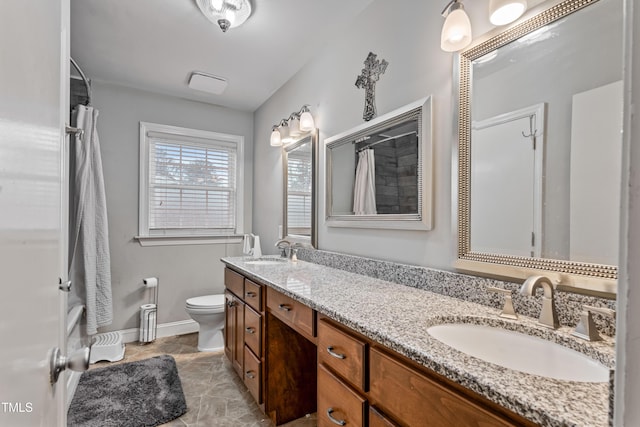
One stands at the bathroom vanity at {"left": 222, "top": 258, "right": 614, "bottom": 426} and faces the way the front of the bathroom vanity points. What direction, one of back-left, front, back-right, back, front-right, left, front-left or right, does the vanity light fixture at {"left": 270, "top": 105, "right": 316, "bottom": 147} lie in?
right

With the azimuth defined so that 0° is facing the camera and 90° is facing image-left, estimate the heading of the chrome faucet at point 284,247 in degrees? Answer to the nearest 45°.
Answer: approximately 45°

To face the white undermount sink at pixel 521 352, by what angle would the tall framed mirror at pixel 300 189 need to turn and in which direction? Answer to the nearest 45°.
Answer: approximately 45° to its left

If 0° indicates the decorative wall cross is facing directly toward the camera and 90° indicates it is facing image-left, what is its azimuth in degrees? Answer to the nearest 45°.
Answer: approximately 45°

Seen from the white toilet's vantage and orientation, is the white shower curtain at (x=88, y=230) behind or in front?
in front

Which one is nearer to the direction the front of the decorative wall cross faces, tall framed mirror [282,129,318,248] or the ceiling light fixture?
the ceiling light fixture
